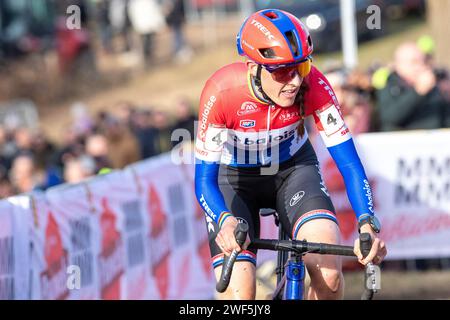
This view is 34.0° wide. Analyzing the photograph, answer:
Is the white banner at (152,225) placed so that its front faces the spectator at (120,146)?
no

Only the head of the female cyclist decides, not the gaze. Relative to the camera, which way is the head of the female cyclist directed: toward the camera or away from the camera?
toward the camera

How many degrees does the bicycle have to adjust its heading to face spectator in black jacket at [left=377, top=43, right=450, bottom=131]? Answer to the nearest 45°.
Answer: approximately 180°

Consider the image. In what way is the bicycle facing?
toward the camera

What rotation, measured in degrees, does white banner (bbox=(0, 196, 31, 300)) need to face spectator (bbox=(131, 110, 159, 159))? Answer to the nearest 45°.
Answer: approximately 180°

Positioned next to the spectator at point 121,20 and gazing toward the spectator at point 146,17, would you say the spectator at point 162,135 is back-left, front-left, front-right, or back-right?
front-right

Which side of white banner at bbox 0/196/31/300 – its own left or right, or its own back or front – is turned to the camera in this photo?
front

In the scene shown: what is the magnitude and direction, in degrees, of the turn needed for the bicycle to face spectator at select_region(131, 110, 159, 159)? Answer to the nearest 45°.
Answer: approximately 180°

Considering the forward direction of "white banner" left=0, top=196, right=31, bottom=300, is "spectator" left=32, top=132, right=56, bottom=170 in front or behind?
behind

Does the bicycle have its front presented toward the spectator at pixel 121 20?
no

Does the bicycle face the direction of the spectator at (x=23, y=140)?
no

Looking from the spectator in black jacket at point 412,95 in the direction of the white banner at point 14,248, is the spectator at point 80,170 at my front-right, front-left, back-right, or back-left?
front-right
